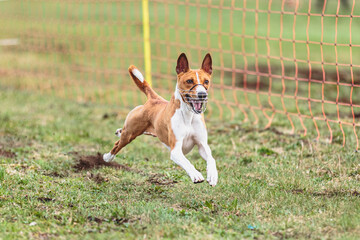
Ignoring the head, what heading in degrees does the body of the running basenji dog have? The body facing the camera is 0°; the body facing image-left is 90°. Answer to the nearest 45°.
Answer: approximately 315°

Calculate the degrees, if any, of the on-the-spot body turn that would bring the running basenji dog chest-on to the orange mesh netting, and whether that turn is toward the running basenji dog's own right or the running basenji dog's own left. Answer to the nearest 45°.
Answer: approximately 135° to the running basenji dog's own left
